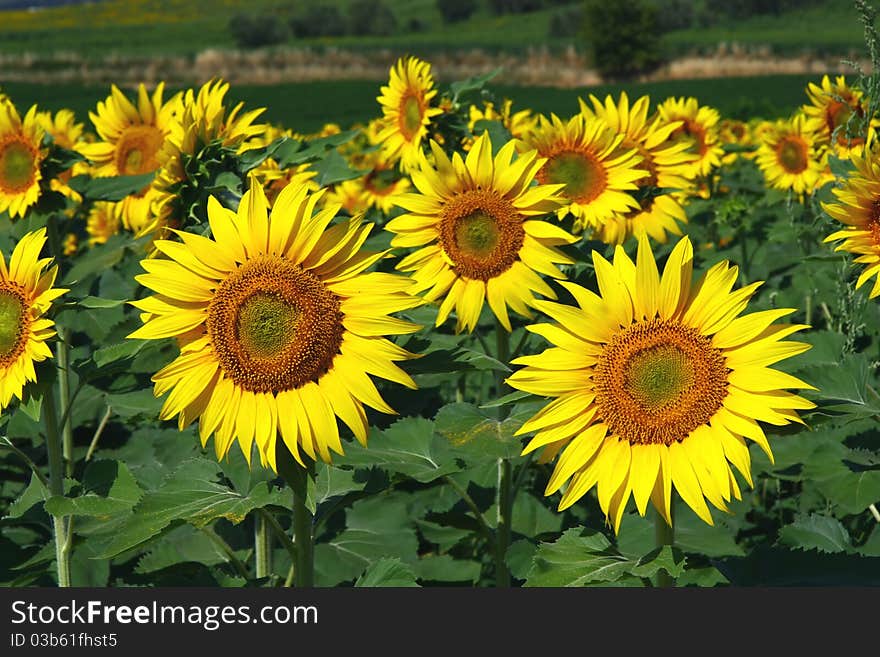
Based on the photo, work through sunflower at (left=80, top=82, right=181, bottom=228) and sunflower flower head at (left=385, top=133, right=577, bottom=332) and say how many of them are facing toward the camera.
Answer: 2

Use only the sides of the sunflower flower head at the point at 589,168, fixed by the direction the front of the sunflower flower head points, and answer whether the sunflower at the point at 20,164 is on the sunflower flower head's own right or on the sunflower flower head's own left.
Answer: on the sunflower flower head's own right

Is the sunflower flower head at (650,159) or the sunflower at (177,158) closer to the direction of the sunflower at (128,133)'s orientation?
the sunflower

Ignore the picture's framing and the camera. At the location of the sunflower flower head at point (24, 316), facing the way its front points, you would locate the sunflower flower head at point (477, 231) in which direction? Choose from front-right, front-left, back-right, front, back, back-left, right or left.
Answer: left

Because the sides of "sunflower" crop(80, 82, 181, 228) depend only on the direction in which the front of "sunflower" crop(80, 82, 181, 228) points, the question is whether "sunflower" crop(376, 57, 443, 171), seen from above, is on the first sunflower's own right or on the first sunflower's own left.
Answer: on the first sunflower's own left

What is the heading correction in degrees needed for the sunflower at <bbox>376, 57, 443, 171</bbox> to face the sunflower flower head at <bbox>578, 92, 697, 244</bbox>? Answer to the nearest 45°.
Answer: approximately 45° to its left

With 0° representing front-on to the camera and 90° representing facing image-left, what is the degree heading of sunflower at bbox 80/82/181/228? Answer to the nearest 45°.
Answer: approximately 0°

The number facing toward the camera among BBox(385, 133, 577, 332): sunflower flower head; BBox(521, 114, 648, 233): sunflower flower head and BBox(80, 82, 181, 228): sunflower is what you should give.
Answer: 3

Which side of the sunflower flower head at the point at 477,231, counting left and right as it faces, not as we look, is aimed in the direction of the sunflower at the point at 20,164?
right
